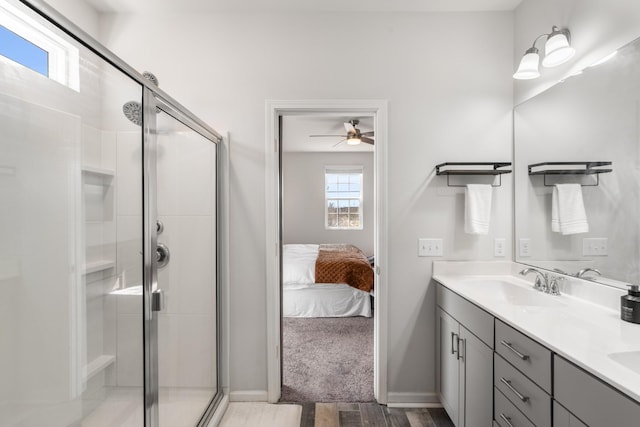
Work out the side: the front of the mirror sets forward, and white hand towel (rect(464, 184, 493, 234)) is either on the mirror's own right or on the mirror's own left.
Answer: on the mirror's own right

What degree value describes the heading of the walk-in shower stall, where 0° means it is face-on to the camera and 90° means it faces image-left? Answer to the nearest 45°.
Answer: approximately 315°

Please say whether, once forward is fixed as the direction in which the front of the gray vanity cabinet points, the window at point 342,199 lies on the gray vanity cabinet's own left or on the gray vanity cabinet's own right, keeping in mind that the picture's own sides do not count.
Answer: on the gray vanity cabinet's own right

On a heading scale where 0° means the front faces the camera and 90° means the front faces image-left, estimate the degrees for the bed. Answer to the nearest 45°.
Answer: approximately 270°

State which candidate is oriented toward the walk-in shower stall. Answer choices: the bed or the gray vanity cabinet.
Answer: the gray vanity cabinet

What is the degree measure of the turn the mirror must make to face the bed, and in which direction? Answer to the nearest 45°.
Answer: approximately 45° to its right

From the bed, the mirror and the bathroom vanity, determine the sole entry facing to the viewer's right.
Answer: the bed

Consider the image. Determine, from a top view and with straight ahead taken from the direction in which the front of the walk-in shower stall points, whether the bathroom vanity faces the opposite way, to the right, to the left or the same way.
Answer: the opposite way

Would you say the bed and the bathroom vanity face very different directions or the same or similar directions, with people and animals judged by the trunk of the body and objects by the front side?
very different directions

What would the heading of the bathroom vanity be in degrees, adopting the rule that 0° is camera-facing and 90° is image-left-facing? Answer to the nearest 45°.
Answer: approximately 45°

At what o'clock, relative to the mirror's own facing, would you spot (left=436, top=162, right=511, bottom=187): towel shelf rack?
The towel shelf rack is roughly at 2 o'clock from the mirror.

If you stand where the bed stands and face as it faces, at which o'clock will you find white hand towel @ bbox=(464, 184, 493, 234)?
The white hand towel is roughly at 2 o'clock from the bed.

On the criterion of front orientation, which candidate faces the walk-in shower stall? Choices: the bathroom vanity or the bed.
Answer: the bathroom vanity

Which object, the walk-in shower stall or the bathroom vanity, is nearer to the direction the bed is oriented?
the bathroom vanity
